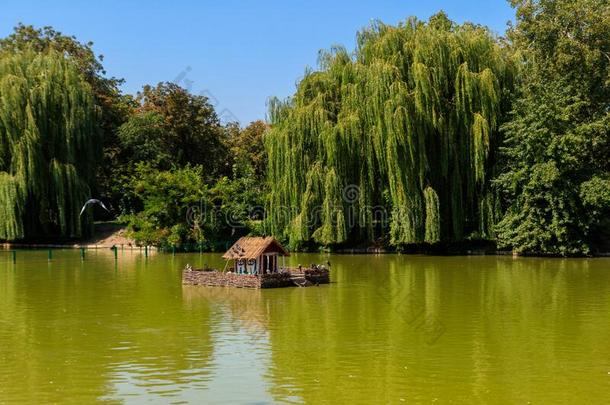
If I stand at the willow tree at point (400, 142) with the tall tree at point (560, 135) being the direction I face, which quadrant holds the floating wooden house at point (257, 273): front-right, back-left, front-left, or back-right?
back-right

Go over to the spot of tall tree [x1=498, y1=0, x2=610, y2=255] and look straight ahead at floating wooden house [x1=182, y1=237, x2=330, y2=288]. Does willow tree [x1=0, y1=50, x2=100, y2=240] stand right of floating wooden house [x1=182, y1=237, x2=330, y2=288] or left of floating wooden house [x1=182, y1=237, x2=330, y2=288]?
right

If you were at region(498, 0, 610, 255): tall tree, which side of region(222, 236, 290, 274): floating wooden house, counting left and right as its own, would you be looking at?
left

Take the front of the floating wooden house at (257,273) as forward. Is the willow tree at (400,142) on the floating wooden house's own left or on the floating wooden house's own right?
on the floating wooden house's own left

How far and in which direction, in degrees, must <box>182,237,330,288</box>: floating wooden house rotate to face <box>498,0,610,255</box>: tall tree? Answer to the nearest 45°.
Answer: approximately 90° to its left

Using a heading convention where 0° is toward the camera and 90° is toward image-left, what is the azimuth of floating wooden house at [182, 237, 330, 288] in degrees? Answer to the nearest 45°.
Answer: approximately 315°

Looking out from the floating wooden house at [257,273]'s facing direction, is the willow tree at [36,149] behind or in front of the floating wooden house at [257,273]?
behind

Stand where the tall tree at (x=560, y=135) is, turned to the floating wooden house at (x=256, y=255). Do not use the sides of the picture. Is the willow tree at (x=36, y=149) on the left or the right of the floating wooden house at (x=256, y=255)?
right

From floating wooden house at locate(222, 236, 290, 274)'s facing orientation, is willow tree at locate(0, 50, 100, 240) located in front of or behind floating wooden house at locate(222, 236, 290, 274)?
behind
